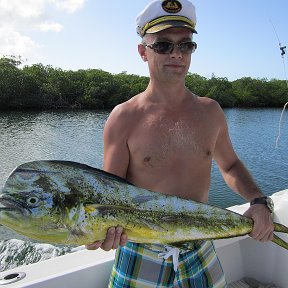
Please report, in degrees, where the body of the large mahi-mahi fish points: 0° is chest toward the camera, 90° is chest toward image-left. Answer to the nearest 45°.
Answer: approximately 90°
